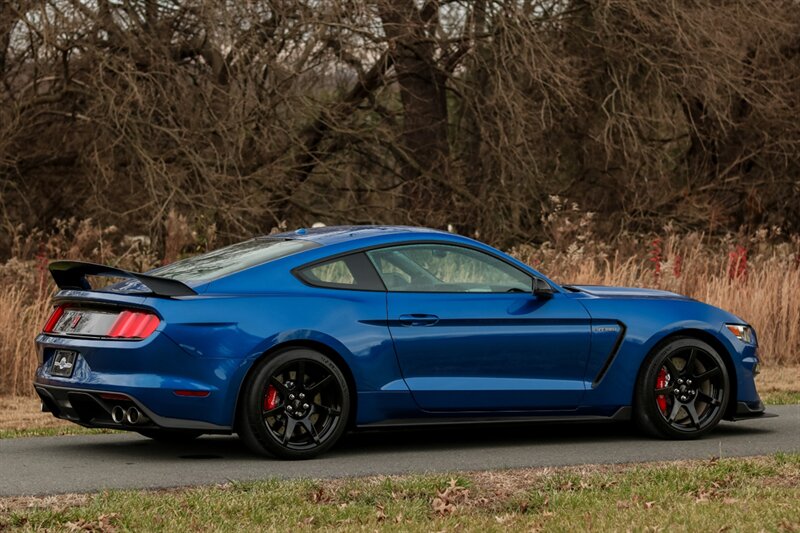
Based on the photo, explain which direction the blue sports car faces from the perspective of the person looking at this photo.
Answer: facing away from the viewer and to the right of the viewer
